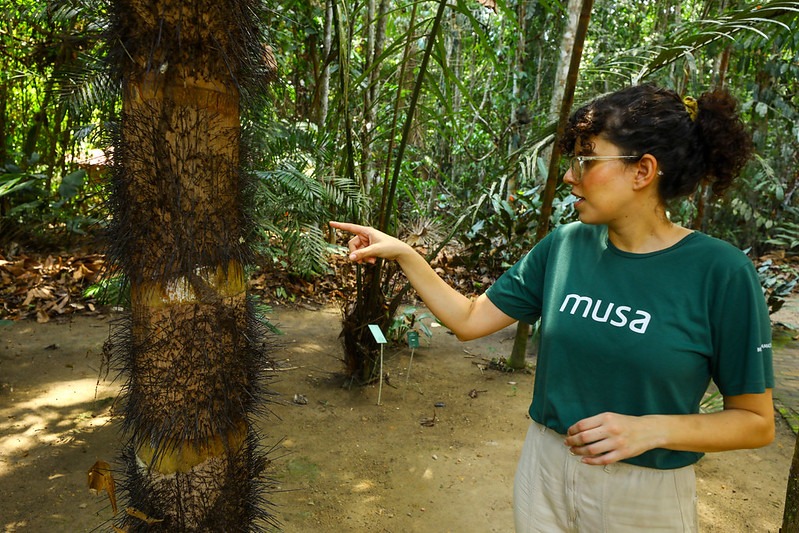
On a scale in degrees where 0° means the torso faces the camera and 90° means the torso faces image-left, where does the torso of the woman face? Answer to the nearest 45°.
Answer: approximately 45°

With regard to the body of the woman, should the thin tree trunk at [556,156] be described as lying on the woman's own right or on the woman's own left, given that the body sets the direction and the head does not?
on the woman's own right

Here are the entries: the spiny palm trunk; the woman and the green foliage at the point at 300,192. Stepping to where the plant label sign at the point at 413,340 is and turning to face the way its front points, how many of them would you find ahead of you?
2

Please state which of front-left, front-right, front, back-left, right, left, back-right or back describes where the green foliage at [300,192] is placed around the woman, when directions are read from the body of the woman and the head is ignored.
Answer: right

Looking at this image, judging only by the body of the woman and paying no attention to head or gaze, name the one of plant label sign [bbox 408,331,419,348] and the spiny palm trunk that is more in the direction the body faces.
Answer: the spiny palm trunk

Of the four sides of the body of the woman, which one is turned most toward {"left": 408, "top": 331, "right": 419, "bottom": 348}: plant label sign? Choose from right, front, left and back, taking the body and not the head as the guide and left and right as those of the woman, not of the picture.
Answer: right

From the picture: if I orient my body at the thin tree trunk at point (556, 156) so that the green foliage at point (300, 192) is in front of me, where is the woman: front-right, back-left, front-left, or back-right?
back-left

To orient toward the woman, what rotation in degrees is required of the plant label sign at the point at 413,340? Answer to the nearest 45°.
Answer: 0° — it already faces them

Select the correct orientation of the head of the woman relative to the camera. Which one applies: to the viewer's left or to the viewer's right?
to the viewer's left

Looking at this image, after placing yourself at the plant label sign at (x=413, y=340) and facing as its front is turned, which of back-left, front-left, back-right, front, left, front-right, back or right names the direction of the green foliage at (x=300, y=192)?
back-right
